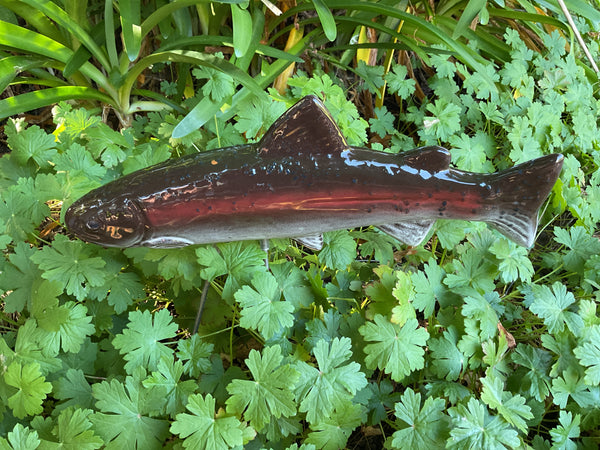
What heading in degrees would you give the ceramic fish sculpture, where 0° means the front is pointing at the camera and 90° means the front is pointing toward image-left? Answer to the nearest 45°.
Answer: approximately 90°

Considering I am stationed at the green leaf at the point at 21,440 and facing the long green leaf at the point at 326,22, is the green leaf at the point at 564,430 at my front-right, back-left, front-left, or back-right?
front-right

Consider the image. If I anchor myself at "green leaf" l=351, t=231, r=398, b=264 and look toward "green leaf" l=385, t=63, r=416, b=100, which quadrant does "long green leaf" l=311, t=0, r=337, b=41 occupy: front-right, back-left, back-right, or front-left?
front-left

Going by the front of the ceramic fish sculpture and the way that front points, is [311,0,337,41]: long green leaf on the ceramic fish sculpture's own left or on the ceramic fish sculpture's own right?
on the ceramic fish sculpture's own right

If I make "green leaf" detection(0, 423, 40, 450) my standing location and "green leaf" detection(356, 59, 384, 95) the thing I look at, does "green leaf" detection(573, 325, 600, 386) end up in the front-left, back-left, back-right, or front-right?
front-right

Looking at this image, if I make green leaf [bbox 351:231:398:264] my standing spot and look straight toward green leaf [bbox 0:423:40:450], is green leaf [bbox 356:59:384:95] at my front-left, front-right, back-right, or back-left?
back-right

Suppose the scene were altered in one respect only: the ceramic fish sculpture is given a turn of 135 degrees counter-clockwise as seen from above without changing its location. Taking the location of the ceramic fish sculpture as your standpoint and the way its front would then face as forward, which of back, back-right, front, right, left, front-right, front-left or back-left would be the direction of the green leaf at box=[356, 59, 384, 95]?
back-left
